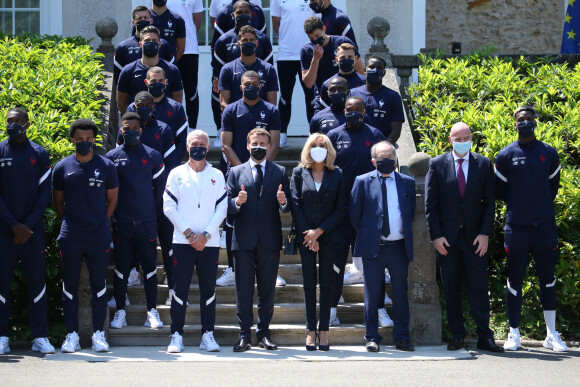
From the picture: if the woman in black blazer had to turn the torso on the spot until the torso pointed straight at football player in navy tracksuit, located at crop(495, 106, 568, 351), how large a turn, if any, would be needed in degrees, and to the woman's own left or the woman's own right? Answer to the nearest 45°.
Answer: approximately 90° to the woman's own left

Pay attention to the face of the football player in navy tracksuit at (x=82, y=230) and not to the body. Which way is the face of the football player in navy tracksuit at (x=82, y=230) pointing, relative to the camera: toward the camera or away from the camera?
toward the camera

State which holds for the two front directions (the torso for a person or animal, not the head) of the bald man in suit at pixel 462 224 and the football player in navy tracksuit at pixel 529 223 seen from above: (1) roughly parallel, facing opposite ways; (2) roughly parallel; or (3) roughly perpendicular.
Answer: roughly parallel

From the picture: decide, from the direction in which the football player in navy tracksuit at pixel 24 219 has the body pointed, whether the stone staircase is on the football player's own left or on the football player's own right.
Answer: on the football player's own left

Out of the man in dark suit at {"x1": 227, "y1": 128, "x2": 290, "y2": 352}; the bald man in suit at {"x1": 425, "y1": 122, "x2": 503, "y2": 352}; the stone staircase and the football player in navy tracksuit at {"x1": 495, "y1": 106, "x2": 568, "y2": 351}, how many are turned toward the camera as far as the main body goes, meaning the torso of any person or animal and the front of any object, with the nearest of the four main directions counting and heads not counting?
4

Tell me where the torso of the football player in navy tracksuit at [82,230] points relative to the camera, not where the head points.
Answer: toward the camera

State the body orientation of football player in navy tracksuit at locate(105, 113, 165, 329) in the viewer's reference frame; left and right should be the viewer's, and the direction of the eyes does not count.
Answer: facing the viewer

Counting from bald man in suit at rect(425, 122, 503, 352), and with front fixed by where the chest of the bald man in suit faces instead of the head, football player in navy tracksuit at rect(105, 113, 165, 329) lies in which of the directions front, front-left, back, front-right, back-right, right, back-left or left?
right

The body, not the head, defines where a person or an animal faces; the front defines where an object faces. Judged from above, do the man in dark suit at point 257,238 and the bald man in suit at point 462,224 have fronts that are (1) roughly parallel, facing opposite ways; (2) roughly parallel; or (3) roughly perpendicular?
roughly parallel

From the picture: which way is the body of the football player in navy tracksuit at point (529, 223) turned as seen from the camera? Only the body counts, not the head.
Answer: toward the camera

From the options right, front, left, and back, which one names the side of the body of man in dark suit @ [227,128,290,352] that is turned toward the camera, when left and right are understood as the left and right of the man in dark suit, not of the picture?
front

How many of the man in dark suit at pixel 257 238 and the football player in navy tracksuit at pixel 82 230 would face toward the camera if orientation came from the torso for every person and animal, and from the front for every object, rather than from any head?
2

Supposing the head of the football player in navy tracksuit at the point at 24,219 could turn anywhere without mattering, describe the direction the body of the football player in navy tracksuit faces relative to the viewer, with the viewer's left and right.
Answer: facing the viewer

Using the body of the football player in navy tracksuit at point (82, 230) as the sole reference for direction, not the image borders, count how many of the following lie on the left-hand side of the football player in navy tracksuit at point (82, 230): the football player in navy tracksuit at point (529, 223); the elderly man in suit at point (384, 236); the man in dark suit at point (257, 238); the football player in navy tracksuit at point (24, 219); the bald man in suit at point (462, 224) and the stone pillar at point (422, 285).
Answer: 5
